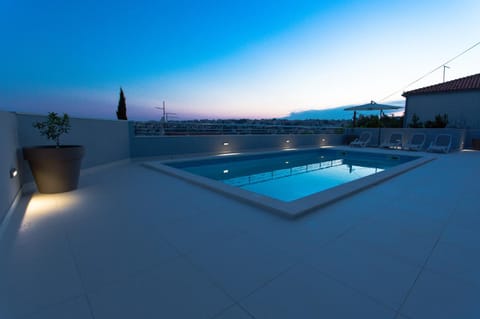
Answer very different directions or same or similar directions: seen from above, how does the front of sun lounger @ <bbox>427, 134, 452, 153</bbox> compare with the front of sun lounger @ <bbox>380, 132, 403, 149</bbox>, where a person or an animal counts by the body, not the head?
same or similar directions

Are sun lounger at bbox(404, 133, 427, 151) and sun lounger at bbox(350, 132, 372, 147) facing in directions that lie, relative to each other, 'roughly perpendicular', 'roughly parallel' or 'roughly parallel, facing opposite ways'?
roughly parallel

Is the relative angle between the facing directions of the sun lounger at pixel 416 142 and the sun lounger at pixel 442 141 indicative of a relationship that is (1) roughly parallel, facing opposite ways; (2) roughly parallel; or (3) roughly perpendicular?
roughly parallel

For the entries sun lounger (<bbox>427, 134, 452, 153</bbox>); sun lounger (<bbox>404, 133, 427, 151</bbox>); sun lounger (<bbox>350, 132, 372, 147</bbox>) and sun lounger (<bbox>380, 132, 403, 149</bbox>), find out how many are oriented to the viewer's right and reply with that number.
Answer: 0

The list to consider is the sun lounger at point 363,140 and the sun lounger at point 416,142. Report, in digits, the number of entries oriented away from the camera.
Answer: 0

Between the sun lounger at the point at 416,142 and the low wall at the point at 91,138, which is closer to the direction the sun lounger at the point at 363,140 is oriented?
the low wall

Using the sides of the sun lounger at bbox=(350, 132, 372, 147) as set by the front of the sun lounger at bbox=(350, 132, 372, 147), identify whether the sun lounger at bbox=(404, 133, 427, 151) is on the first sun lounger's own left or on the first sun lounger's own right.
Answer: on the first sun lounger's own left

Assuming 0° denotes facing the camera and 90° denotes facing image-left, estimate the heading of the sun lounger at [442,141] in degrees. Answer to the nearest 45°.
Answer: approximately 45°

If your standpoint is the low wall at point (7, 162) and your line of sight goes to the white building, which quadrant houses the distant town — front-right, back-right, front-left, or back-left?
front-left

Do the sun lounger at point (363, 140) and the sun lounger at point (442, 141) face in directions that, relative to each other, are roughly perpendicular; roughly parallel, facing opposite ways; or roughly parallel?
roughly parallel

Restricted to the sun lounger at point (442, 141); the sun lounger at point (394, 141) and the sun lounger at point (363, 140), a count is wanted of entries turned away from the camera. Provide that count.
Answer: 0

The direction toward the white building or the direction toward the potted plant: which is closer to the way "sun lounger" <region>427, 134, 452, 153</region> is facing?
the potted plant
